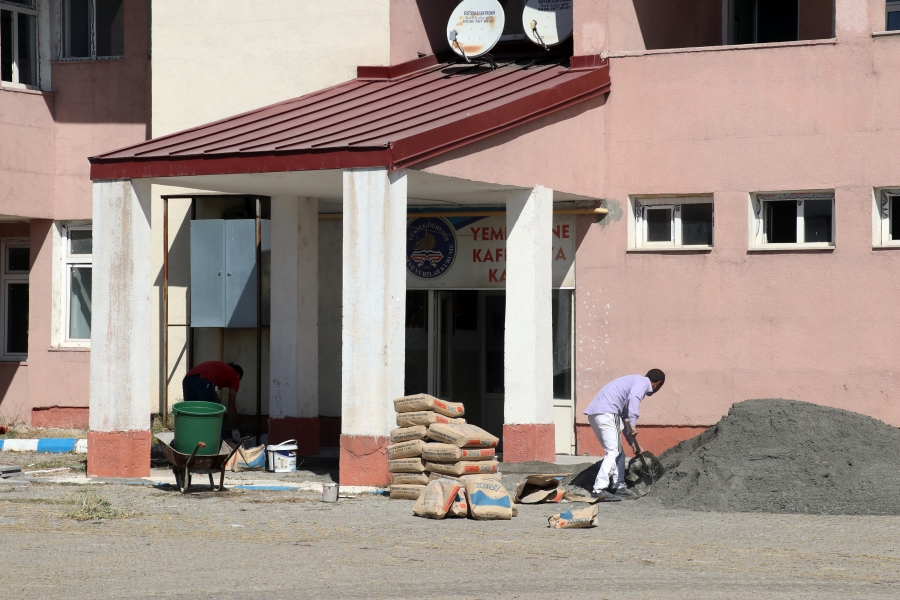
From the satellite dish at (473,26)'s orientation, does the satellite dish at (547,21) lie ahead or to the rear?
to the rear

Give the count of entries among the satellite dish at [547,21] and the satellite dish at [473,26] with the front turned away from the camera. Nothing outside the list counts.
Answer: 0

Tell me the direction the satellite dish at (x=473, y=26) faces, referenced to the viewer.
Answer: facing the viewer and to the left of the viewer

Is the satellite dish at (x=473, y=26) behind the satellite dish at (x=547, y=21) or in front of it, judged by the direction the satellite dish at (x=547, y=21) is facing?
in front

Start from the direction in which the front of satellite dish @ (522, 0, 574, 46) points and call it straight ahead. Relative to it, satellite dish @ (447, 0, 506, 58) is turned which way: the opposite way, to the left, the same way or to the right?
the same way

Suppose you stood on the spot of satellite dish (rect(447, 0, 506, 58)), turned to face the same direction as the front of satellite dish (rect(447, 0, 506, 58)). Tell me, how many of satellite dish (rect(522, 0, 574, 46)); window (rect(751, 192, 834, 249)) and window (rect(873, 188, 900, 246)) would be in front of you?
0

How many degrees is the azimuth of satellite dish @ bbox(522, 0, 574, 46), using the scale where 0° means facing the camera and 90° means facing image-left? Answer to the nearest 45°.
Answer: approximately 45°
